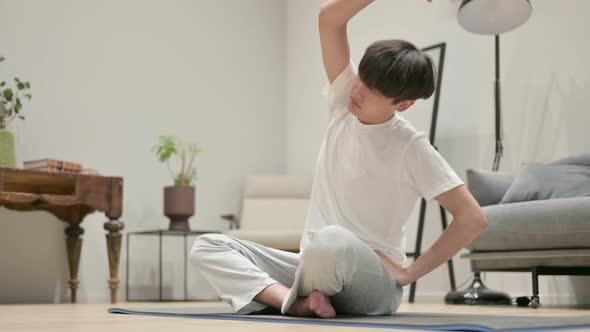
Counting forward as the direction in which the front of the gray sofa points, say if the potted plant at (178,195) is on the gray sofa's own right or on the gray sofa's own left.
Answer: on the gray sofa's own right

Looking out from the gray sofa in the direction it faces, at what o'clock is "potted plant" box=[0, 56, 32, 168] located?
The potted plant is roughly at 3 o'clock from the gray sofa.

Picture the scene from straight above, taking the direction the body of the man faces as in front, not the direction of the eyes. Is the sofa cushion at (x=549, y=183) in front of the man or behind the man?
behind

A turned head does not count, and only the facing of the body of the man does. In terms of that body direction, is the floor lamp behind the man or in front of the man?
behind

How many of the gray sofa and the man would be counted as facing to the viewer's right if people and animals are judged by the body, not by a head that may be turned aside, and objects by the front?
0

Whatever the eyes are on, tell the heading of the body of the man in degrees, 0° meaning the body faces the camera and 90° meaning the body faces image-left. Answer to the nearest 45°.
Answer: approximately 45°

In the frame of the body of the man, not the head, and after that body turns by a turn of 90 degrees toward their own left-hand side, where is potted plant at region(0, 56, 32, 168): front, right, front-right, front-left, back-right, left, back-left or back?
back

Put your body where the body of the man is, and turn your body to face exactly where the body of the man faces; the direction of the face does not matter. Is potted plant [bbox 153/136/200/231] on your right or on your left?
on your right

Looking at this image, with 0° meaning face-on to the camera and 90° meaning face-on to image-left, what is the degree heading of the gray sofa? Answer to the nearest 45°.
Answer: approximately 0°

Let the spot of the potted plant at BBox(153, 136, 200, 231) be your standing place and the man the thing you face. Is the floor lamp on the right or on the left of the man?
left

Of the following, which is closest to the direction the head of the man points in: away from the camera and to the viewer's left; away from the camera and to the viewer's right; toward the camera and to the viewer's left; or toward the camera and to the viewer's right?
toward the camera and to the viewer's left
